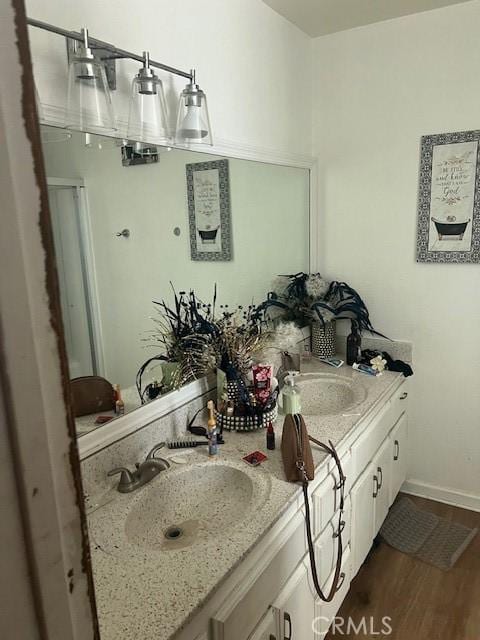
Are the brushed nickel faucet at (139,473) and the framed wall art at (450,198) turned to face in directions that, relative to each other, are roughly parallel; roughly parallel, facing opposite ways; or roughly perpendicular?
roughly perpendicular

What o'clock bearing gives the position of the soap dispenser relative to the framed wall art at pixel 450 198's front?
The soap dispenser is roughly at 1 o'clock from the framed wall art.

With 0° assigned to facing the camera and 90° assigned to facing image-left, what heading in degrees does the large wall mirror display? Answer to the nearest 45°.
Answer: approximately 315°

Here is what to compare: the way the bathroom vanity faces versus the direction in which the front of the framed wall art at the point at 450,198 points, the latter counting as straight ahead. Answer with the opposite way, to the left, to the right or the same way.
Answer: to the left

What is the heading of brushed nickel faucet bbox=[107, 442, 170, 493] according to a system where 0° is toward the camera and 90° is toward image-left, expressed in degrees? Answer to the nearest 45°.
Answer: approximately 315°
